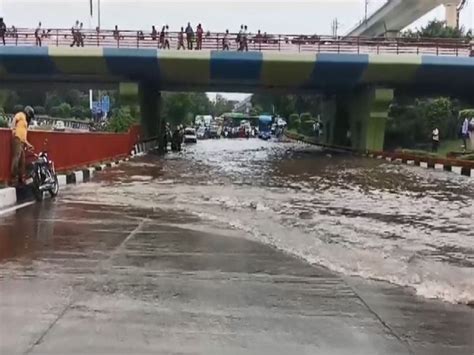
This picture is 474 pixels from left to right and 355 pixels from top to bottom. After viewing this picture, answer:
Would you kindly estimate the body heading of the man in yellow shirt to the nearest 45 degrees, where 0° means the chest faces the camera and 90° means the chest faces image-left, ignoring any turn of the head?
approximately 270°

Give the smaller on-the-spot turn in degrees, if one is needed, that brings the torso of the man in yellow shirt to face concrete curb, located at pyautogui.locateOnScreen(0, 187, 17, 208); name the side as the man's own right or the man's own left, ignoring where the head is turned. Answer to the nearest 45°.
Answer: approximately 90° to the man's own right

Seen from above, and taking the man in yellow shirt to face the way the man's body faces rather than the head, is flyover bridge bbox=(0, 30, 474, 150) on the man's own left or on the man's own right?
on the man's own left

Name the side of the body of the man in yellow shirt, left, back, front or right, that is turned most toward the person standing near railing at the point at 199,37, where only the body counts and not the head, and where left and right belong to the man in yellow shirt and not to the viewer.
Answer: left

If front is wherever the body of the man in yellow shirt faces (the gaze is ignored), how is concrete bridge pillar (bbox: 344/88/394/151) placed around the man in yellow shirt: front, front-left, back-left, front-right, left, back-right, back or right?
front-left

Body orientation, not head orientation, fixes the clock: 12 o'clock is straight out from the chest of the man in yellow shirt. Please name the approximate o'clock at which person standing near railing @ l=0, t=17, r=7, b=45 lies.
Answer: The person standing near railing is roughly at 9 o'clock from the man in yellow shirt.

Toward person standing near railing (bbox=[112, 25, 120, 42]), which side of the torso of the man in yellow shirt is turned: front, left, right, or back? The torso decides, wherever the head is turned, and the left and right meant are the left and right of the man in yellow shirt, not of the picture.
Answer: left

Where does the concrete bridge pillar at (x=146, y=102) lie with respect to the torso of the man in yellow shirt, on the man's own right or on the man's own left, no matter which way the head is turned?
on the man's own left

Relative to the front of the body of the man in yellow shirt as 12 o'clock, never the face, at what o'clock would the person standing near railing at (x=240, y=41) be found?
The person standing near railing is roughly at 10 o'clock from the man in yellow shirt.
